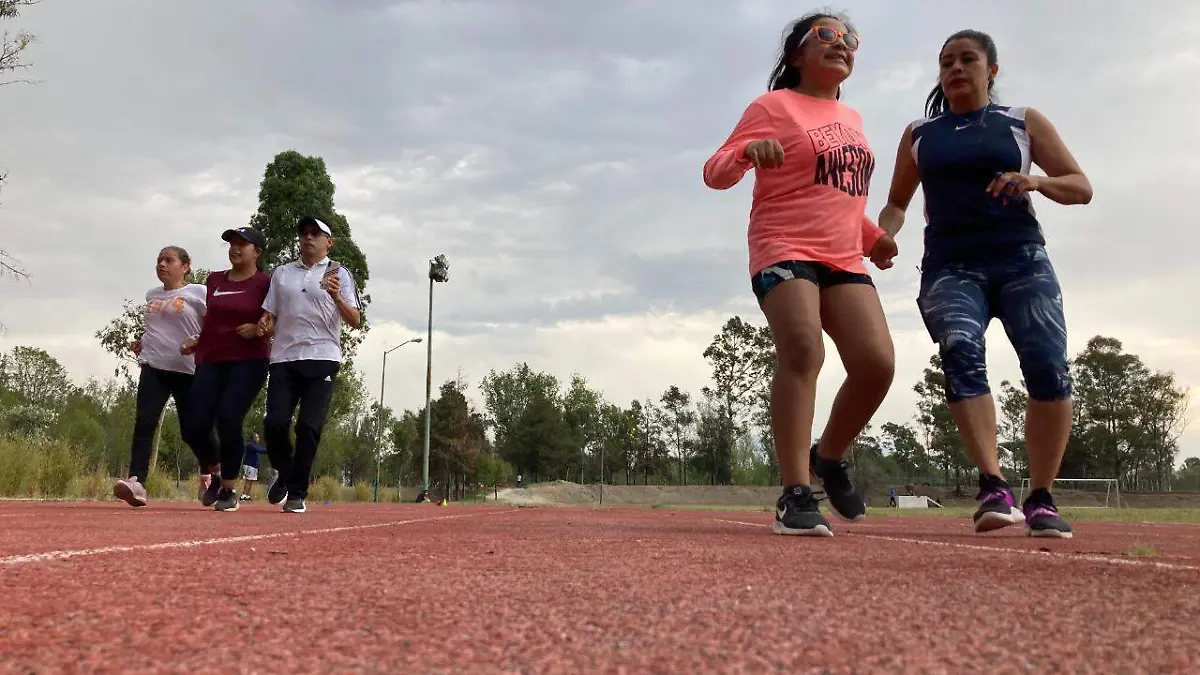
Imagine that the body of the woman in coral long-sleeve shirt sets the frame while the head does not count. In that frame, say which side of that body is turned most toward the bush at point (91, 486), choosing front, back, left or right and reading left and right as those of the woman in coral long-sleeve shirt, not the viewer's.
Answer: back

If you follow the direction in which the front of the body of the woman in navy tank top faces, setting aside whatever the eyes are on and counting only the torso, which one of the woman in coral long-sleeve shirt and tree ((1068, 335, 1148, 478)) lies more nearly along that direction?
the woman in coral long-sleeve shirt

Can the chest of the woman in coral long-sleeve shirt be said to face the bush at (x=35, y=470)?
no

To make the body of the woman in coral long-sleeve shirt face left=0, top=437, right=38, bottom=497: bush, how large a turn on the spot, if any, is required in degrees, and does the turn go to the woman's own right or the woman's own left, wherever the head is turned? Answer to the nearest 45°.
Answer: approximately 180°

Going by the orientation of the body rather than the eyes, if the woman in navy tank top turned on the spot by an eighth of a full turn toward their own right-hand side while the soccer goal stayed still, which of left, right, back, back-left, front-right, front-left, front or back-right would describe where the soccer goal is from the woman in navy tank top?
back-right

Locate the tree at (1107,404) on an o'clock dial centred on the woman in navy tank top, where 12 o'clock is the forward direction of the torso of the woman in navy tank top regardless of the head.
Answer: The tree is roughly at 6 o'clock from the woman in navy tank top.

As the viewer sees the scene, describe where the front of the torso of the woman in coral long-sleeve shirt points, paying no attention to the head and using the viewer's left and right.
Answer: facing the viewer and to the right of the viewer

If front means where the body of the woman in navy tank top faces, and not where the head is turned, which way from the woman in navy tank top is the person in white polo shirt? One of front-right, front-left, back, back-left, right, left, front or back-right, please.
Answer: right

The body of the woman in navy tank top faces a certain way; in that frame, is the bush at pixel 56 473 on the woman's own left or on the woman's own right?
on the woman's own right

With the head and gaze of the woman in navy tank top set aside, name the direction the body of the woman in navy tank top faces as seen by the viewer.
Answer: toward the camera

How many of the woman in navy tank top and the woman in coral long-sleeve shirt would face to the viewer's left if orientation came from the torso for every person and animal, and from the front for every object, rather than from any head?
0

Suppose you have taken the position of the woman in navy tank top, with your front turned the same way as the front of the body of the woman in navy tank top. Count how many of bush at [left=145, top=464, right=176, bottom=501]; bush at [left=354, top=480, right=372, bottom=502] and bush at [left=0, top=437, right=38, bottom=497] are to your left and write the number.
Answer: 0

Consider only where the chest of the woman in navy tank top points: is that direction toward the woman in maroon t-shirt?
no

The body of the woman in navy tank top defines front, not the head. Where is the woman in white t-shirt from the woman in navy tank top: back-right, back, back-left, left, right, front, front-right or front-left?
right

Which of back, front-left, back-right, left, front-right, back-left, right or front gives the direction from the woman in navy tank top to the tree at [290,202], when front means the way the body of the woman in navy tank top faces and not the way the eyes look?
back-right
